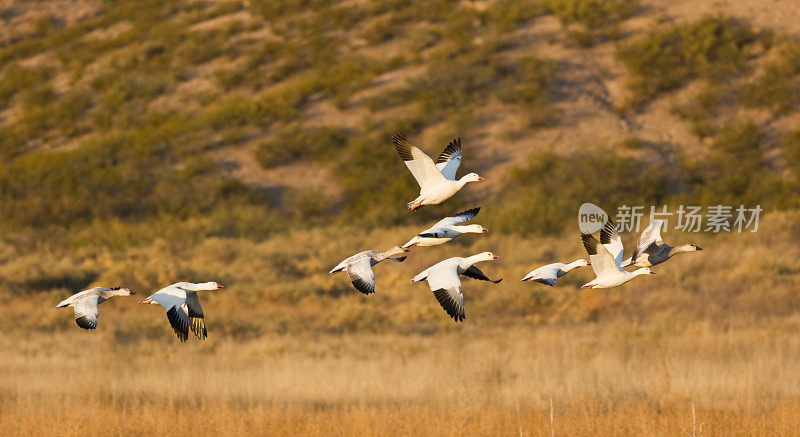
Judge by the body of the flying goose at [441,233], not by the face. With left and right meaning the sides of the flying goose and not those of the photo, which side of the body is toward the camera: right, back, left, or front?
right

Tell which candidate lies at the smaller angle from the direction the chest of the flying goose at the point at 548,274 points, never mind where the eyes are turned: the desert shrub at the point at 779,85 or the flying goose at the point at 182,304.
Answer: the desert shrub

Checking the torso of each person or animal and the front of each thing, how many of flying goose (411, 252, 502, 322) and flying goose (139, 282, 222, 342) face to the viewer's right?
2

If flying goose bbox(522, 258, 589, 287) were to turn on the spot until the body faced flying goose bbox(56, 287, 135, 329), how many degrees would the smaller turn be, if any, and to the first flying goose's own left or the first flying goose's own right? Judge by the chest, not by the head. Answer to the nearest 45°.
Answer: approximately 180°

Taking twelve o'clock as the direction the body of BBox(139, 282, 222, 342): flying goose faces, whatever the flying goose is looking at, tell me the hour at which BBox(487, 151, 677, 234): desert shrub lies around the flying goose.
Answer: The desert shrub is roughly at 10 o'clock from the flying goose.

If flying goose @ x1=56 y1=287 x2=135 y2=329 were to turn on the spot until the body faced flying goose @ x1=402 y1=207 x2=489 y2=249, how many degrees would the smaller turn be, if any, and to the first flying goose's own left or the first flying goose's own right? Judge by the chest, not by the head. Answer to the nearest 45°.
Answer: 0° — it already faces it

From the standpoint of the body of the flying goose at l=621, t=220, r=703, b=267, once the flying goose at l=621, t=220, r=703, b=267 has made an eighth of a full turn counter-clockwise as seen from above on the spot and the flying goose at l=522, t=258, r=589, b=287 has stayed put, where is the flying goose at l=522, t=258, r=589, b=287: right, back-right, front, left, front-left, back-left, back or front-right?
back

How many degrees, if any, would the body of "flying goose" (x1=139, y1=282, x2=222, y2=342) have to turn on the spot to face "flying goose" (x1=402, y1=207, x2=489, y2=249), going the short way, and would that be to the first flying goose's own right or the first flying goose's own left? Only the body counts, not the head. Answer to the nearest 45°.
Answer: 0° — it already faces it

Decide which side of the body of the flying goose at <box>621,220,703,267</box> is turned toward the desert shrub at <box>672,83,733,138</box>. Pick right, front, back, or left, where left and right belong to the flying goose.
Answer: left

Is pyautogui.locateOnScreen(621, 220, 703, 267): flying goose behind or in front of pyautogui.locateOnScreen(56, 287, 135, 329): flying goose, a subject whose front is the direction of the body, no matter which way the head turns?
in front

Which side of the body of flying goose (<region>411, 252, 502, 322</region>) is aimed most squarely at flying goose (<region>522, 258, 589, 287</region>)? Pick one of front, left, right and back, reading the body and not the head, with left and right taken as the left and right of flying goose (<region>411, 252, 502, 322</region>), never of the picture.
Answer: front

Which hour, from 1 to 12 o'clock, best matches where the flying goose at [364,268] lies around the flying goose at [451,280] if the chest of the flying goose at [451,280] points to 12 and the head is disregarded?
the flying goose at [364,268] is roughly at 6 o'clock from the flying goose at [451,280].

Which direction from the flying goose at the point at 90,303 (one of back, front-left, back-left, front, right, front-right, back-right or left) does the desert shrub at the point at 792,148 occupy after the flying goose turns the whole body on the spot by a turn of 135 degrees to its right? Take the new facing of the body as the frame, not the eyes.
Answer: back

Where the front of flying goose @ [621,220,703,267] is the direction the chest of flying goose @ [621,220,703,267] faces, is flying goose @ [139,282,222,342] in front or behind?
behind

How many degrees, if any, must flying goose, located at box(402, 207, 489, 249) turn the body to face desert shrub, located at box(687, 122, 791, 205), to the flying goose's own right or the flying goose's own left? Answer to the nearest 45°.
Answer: approximately 90° to the flying goose's own left
